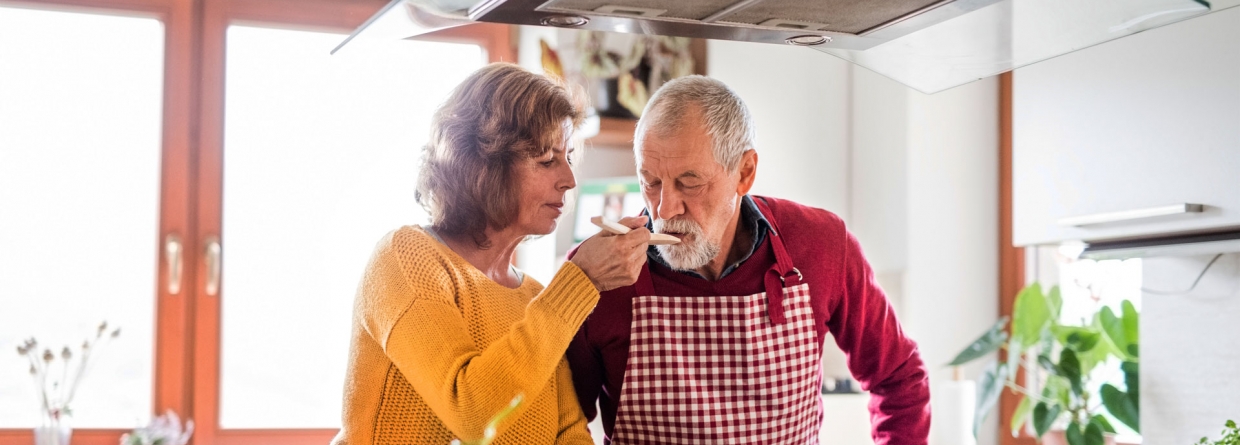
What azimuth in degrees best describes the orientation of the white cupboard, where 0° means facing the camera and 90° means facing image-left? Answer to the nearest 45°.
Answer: approximately 45°

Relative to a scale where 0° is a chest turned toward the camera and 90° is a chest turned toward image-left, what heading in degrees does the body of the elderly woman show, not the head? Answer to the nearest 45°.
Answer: approximately 315°

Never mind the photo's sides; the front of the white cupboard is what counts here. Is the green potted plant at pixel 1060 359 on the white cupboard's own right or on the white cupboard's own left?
on the white cupboard's own right

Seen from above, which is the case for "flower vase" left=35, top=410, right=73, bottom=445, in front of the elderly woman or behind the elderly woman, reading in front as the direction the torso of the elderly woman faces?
behind
